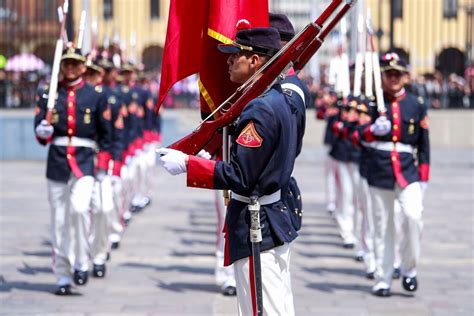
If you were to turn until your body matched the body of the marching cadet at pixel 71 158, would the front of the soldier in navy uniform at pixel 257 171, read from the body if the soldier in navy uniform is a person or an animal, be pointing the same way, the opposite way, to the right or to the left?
to the right

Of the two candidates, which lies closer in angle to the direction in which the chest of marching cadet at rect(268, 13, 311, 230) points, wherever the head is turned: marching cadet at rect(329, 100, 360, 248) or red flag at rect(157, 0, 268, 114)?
the red flag

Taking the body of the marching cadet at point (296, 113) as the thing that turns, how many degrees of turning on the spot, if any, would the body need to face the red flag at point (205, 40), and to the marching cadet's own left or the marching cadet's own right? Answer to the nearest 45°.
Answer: approximately 45° to the marching cadet's own right

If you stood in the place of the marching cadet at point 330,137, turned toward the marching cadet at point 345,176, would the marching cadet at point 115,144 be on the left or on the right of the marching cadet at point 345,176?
right

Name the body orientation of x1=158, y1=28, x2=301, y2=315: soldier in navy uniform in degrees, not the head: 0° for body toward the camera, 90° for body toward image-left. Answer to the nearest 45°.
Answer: approximately 90°

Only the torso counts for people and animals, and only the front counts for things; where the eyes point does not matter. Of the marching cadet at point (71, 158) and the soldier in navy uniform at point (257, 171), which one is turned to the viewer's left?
the soldier in navy uniform

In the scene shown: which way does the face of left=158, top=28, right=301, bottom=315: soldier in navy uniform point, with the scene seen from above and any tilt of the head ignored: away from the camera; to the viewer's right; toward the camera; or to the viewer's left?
to the viewer's left

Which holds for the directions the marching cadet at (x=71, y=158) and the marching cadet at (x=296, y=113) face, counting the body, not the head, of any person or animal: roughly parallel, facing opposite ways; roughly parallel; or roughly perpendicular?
roughly perpendicular

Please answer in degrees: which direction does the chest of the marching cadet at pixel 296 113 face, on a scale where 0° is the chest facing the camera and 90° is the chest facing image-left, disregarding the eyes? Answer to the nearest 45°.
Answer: approximately 90°

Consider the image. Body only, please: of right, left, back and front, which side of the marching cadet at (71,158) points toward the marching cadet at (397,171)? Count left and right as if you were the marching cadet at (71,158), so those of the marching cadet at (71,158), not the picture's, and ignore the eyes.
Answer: left
